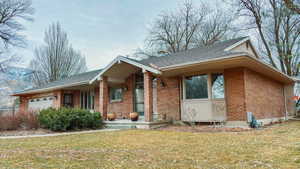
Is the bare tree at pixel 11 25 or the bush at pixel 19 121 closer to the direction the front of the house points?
the bush

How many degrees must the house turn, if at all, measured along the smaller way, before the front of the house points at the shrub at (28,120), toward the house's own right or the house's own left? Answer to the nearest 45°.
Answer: approximately 45° to the house's own right

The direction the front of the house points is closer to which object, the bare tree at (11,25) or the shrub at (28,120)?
the shrub

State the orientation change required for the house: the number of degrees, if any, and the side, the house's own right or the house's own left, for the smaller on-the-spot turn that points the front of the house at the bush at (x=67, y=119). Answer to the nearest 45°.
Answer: approximately 45° to the house's own right

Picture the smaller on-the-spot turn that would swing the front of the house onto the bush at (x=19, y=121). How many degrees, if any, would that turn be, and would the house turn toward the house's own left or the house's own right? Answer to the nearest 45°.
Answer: approximately 45° to the house's own right

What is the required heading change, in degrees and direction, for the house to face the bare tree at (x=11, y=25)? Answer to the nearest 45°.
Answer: approximately 90° to its right

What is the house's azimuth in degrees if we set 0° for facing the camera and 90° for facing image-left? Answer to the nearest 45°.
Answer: approximately 45°
